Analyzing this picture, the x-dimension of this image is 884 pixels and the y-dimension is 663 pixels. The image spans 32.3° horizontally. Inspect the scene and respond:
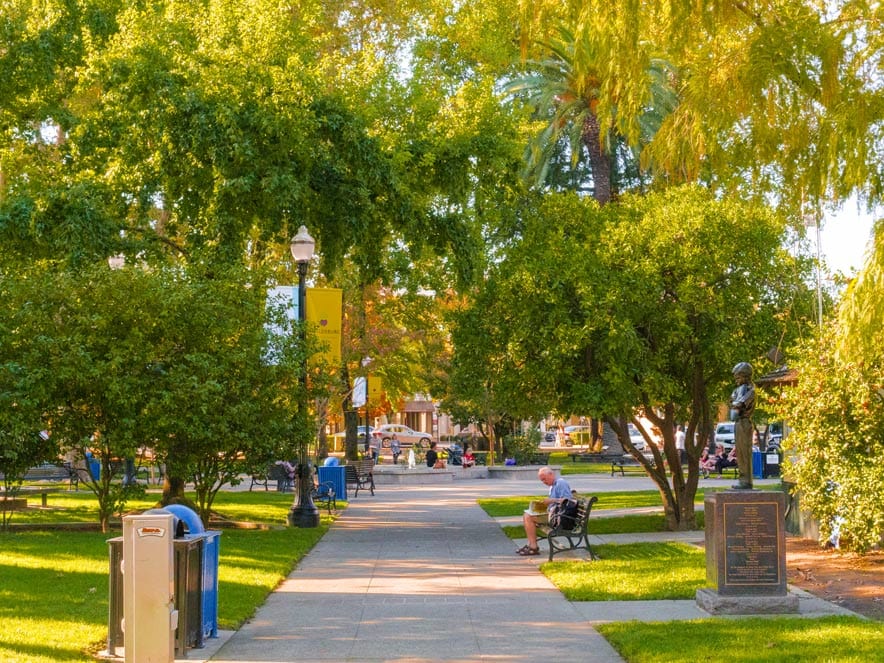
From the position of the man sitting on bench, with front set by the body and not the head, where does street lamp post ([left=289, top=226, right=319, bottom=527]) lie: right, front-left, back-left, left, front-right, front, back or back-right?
front-right

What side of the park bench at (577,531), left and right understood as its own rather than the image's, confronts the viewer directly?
left

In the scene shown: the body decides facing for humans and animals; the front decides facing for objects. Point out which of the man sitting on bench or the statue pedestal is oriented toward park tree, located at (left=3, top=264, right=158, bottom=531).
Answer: the man sitting on bench

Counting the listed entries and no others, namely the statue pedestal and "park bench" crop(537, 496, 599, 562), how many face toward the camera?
1

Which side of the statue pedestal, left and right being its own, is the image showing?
front

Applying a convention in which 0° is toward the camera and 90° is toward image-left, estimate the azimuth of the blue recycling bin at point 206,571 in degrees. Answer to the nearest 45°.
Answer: approximately 270°

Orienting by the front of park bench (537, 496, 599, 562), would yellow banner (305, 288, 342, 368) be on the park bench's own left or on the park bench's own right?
on the park bench's own right

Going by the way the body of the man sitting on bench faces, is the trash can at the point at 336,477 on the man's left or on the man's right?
on the man's right

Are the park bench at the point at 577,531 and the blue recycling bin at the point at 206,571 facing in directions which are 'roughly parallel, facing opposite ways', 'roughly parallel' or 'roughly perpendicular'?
roughly parallel, facing opposite ways

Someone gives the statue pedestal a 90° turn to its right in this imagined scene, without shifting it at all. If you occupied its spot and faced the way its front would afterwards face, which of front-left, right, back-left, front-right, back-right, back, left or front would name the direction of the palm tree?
right

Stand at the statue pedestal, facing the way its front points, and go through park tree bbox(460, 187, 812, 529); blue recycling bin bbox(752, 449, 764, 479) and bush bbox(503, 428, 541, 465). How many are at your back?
3

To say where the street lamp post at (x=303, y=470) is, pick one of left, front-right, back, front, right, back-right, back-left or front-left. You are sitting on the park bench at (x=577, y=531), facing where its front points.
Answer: front-right

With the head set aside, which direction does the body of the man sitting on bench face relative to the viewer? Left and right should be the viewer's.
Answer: facing to the left of the viewer

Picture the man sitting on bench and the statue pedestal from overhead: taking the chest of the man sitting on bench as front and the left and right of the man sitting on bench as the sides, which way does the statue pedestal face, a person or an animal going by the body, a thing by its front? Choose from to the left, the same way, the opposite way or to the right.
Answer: to the left

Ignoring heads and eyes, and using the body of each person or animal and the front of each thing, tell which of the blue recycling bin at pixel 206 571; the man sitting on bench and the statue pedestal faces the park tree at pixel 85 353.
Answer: the man sitting on bench
